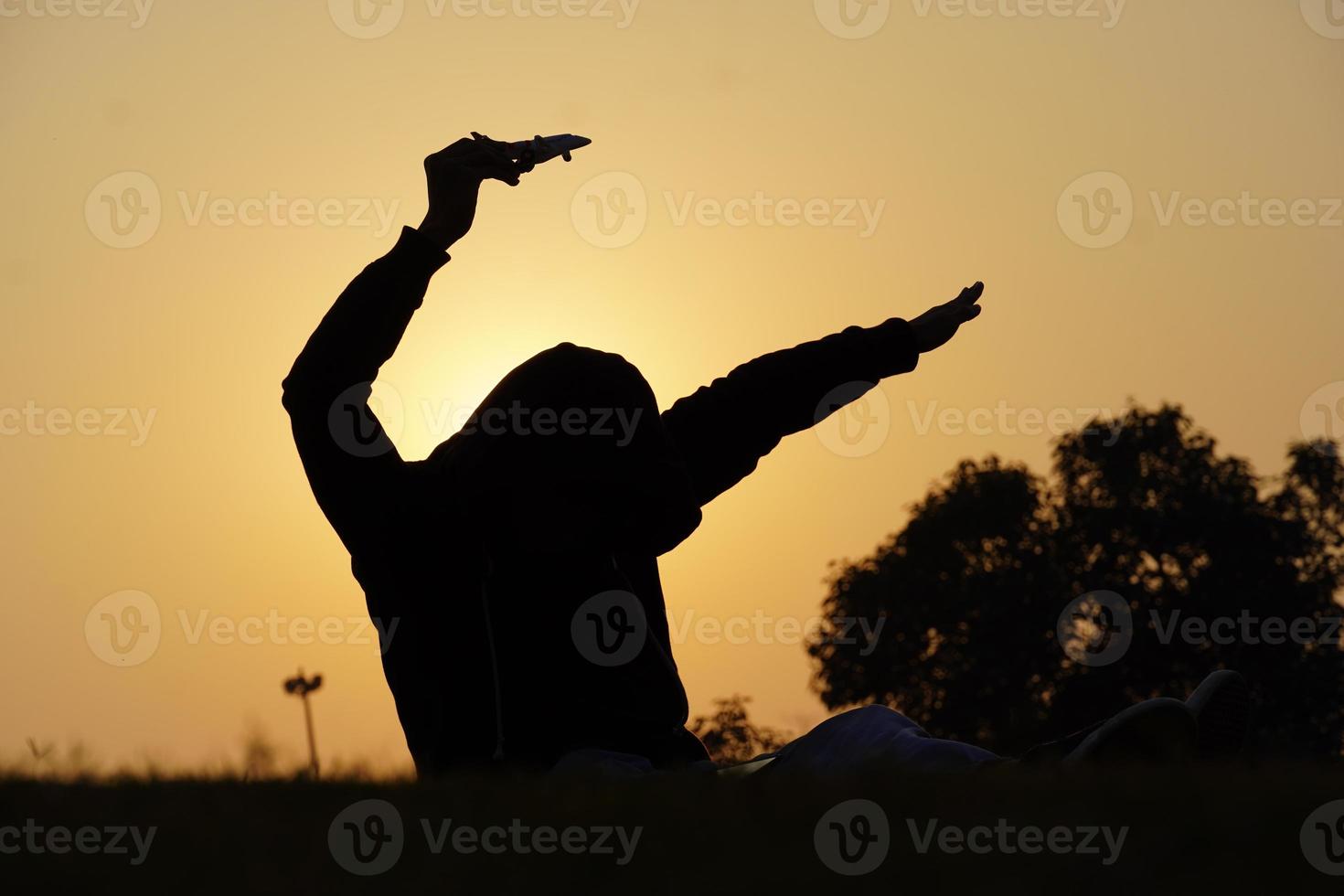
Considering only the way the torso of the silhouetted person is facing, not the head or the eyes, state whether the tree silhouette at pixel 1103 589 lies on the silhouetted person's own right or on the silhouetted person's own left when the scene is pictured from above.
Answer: on the silhouetted person's own left
